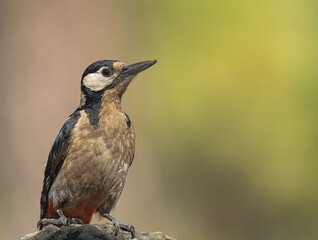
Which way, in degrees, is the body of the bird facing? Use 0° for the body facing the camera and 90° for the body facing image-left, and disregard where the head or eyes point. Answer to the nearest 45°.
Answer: approximately 315°
